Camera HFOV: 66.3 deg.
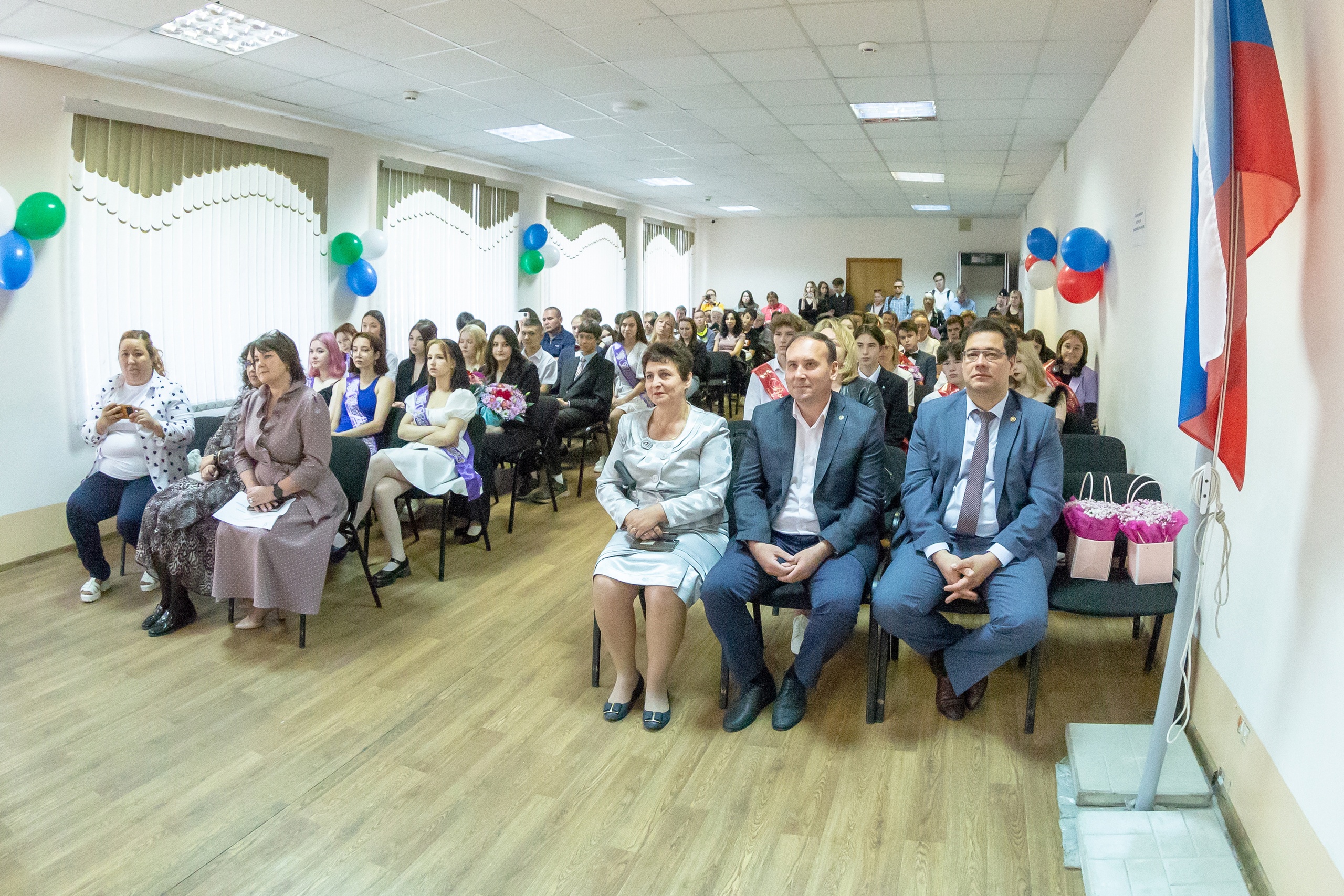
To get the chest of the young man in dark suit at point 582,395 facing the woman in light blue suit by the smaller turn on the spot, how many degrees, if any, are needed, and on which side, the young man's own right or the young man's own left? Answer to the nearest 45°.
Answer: approximately 45° to the young man's own left

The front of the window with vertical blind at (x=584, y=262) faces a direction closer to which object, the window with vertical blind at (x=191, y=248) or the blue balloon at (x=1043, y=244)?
the blue balloon

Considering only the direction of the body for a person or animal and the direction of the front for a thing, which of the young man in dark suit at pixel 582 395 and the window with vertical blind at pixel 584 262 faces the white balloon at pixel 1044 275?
the window with vertical blind

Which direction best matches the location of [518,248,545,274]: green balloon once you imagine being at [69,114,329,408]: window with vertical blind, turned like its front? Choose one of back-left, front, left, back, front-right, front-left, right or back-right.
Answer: left

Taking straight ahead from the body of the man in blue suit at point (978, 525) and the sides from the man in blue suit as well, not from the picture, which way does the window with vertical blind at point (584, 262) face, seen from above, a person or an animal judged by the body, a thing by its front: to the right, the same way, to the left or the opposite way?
to the left

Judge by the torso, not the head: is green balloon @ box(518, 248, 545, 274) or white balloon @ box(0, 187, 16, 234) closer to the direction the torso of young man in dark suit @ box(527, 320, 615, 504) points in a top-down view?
the white balloon

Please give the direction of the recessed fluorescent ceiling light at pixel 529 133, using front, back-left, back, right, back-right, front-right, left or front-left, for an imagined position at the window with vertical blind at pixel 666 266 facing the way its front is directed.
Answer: front-right

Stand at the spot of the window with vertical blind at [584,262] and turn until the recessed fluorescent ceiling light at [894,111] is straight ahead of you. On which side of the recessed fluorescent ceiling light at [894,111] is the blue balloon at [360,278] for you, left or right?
right

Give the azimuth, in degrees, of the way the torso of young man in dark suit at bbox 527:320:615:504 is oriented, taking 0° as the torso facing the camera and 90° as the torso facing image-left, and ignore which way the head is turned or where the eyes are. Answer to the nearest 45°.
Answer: approximately 45°

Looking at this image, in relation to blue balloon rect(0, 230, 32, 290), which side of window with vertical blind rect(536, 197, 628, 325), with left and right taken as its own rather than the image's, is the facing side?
right

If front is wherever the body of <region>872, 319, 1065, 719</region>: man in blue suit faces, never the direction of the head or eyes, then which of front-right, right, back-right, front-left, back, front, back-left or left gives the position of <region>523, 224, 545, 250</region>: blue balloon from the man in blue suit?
back-right

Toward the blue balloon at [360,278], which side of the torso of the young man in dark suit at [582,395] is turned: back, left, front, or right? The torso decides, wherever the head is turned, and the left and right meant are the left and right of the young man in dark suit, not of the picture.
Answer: right

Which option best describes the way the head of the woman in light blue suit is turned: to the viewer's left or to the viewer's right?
to the viewer's left

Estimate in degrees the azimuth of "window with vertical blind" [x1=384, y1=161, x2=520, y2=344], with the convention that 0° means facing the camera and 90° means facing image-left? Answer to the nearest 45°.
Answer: approximately 315°
